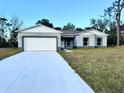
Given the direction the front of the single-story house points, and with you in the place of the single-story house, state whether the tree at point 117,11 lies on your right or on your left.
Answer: on your left

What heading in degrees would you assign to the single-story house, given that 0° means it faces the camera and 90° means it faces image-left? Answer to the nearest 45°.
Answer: approximately 0°
